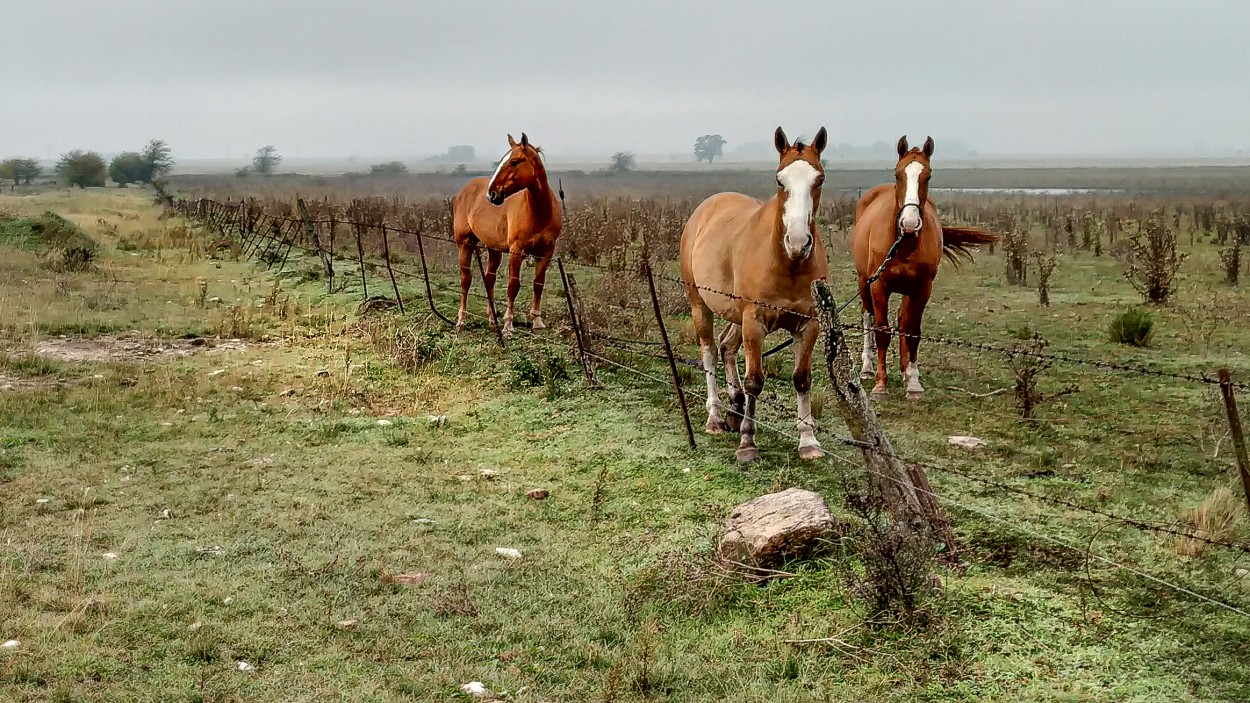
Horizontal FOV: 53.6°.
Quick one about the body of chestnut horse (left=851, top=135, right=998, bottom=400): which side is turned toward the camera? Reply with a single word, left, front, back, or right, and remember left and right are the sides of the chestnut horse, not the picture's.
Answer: front

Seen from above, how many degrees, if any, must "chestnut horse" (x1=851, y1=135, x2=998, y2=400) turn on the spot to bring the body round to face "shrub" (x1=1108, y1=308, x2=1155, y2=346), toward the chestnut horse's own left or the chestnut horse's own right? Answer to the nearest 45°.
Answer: approximately 135° to the chestnut horse's own left

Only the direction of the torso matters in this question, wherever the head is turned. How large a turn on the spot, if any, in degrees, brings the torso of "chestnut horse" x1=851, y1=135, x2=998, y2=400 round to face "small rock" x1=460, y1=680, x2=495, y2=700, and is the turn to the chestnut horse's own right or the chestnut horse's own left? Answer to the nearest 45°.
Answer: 0° — it already faces it

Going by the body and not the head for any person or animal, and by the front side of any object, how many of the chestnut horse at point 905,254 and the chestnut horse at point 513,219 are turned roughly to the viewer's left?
0

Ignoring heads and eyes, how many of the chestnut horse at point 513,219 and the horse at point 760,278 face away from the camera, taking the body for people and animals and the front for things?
0

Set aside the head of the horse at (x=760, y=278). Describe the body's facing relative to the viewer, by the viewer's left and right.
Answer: facing the viewer and to the right of the viewer

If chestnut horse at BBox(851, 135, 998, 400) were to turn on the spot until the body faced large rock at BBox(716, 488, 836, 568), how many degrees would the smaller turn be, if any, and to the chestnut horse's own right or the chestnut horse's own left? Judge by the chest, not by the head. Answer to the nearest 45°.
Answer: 0° — it already faces it

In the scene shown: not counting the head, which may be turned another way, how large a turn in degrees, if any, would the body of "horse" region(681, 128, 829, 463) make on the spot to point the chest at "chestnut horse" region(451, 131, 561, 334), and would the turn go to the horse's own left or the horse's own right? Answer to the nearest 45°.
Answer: approximately 180°

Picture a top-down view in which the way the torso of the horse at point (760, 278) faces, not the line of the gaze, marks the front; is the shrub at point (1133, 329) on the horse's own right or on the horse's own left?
on the horse's own left

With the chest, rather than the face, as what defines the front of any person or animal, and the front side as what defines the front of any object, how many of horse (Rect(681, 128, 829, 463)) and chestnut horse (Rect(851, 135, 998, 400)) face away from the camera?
0

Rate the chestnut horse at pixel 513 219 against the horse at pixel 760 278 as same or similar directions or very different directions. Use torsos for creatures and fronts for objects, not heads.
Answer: same or similar directions

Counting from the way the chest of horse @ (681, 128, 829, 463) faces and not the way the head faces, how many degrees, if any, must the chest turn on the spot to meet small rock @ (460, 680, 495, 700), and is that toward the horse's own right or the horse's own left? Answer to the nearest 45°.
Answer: approximately 45° to the horse's own right
